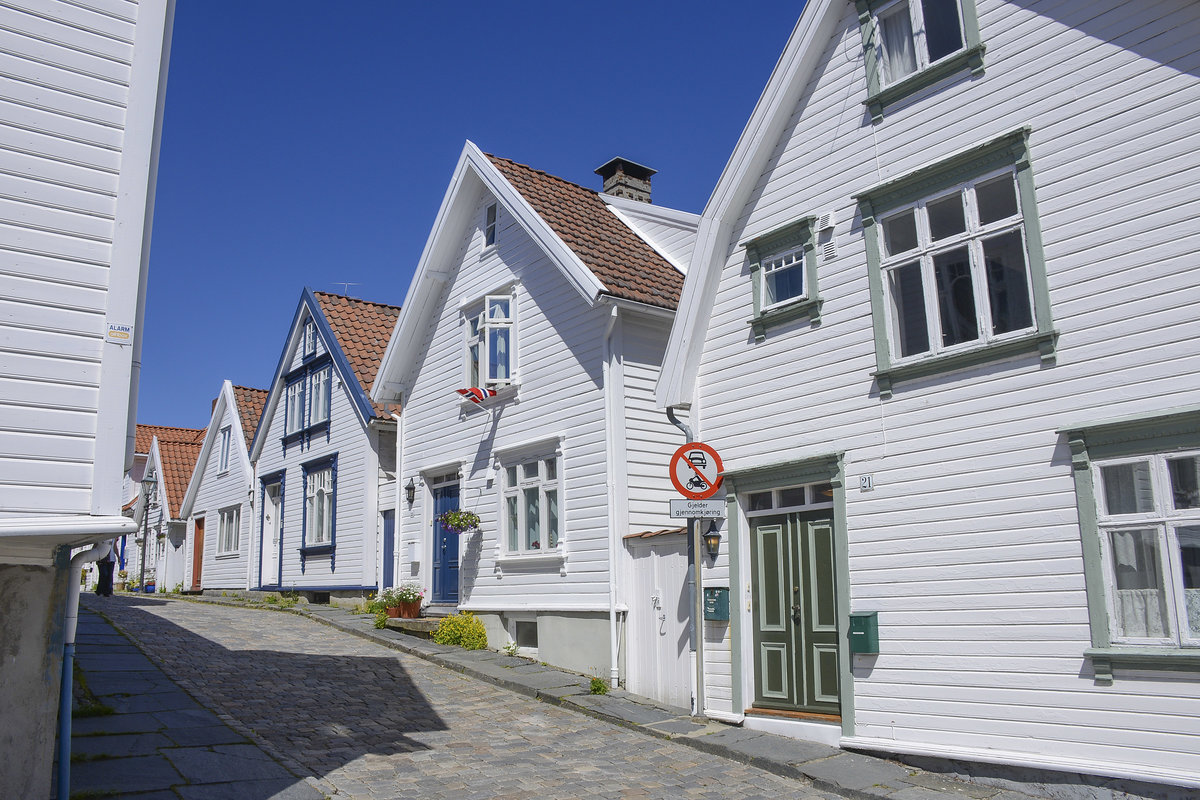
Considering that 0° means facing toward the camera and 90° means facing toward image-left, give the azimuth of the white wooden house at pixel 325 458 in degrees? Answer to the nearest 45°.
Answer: approximately 45°

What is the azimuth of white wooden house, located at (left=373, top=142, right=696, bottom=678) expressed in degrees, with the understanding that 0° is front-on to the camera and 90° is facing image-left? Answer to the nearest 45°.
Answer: approximately 45°

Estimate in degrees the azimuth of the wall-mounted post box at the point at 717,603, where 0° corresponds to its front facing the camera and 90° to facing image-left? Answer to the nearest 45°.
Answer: approximately 45°

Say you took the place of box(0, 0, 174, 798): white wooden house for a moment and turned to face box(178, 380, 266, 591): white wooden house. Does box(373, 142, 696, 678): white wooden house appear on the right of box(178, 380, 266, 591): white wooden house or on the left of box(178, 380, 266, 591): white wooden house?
right

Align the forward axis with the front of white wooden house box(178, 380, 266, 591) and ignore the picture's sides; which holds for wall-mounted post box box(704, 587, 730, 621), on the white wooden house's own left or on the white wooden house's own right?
on the white wooden house's own left

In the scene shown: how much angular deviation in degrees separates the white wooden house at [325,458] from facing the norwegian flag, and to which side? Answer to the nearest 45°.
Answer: approximately 45° to its left

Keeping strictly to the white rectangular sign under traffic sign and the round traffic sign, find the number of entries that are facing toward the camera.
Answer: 2

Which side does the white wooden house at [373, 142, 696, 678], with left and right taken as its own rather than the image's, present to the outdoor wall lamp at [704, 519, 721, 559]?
left

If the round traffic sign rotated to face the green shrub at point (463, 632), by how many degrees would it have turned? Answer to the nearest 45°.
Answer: approximately 135° to its right
